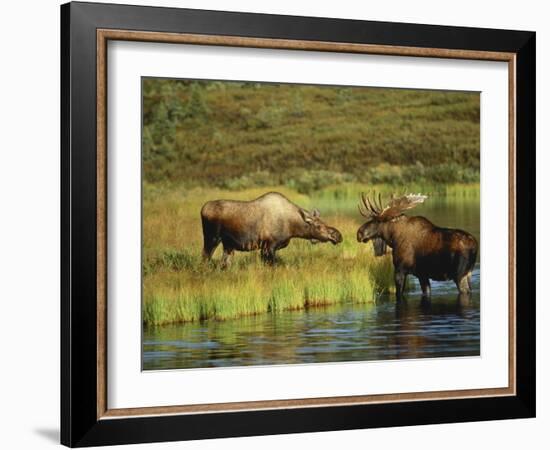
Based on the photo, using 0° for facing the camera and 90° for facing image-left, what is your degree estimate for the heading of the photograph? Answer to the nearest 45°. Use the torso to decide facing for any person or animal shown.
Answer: approximately 315°
